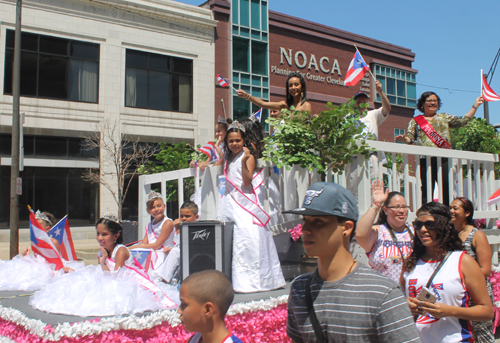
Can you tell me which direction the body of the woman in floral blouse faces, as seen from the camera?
toward the camera

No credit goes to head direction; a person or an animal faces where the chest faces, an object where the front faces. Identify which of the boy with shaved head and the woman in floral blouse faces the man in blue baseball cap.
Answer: the woman in floral blouse

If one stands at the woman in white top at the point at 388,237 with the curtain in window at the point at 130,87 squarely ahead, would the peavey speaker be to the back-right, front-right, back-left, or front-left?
front-left

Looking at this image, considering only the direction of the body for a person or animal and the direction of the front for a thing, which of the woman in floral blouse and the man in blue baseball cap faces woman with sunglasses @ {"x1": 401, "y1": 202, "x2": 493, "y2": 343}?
the woman in floral blouse

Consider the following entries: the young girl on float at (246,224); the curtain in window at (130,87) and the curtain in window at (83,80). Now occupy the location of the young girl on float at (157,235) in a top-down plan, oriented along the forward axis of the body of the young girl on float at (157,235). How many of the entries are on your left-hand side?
1

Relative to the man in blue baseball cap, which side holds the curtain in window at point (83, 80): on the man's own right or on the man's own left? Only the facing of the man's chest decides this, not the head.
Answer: on the man's own right

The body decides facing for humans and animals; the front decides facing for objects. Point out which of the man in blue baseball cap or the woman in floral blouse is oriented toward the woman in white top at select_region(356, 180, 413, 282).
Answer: the woman in floral blouse

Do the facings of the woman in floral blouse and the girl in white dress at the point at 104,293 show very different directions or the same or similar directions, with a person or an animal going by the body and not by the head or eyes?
same or similar directions

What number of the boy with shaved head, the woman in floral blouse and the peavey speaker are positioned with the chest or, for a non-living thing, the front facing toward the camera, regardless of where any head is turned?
2

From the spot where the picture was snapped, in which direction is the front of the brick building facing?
facing the viewer and to the right of the viewer

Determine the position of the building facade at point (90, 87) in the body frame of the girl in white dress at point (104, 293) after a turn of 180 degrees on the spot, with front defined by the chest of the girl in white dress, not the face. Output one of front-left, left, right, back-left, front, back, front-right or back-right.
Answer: front-left

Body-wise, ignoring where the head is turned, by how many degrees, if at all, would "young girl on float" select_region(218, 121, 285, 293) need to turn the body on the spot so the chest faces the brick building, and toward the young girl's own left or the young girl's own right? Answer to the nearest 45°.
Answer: approximately 135° to the young girl's own right

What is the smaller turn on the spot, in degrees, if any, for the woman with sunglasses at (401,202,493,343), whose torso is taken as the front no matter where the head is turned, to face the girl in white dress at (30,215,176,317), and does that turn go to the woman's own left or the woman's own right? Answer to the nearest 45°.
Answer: approximately 45° to the woman's own right

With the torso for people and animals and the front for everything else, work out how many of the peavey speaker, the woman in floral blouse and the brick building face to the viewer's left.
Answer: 0

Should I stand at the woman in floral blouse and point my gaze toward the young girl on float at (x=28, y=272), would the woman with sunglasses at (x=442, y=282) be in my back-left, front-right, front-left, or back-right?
front-left

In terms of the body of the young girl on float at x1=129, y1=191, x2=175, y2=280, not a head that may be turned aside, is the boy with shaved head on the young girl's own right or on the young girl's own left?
on the young girl's own left

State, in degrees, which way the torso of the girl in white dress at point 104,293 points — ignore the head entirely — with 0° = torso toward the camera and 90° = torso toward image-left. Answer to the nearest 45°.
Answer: approximately 45°
